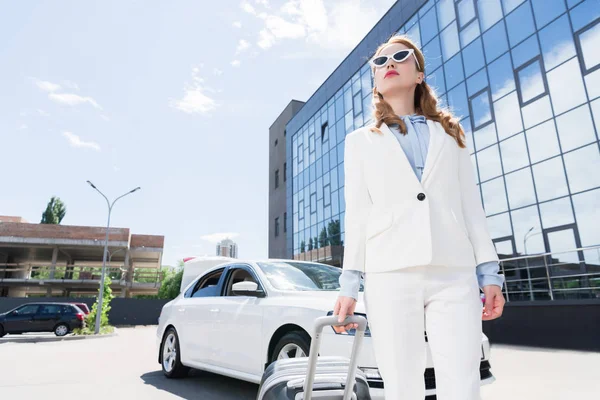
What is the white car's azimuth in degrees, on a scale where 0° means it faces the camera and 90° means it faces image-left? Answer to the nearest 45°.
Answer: approximately 315°

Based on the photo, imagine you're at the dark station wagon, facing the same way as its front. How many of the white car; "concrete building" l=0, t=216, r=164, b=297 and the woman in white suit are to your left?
2

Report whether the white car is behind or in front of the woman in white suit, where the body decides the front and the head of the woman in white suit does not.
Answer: behind

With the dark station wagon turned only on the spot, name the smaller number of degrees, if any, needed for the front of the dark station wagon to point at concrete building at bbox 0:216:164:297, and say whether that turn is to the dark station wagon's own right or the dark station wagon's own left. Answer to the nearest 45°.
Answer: approximately 90° to the dark station wagon's own right

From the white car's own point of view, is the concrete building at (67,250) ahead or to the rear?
to the rear

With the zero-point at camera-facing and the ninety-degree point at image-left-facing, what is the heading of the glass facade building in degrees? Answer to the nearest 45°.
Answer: approximately 45°

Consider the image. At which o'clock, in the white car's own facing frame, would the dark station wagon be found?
The dark station wagon is roughly at 6 o'clock from the white car.

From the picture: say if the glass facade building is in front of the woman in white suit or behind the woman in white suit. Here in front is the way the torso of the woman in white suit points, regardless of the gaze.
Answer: behind

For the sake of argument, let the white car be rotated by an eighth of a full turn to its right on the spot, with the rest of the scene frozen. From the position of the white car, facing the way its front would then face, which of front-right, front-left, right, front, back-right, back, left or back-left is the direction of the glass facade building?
back-left

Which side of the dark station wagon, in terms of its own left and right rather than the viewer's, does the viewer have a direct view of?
left
